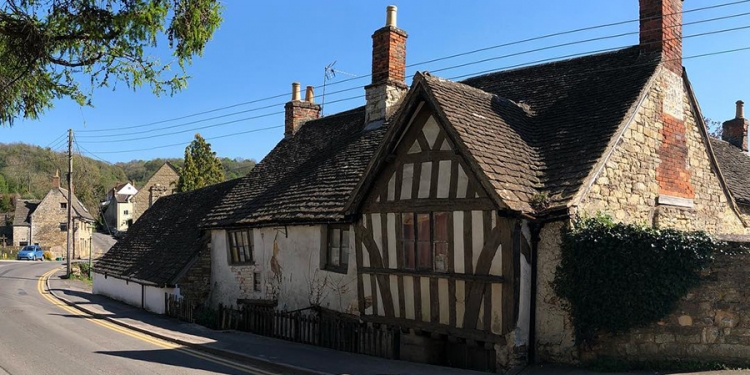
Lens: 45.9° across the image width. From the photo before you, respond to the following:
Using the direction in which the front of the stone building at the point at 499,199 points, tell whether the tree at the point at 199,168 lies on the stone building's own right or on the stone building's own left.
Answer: on the stone building's own right

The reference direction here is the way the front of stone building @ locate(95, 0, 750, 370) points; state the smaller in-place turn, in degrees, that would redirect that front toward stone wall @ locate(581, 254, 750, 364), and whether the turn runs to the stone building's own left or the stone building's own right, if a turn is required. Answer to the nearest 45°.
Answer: approximately 90° to the stone building's own left

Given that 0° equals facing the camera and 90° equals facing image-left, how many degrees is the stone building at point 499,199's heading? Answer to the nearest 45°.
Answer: approximately 45°
